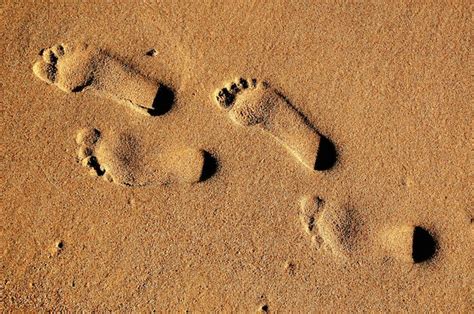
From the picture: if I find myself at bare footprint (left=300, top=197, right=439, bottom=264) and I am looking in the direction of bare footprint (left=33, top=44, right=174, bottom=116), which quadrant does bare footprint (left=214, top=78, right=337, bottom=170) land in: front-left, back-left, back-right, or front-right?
front-right

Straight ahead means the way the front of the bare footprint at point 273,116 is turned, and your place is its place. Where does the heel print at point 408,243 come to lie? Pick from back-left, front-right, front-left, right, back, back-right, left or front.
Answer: back-right

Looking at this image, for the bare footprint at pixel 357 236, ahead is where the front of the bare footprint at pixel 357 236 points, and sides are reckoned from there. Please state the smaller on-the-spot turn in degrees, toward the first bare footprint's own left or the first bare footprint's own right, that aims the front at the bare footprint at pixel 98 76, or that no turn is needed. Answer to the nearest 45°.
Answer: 0° — it already faces it

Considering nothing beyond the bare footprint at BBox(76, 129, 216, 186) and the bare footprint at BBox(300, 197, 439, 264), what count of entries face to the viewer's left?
2

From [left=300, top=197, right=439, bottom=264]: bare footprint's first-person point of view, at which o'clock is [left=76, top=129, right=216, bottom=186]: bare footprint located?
[left=76, top=129, right=216, bottom=186]: bare footprint is roughly at 1 o'clock from [left=300, top=197, right=439, bottom=264]: bare footprint.

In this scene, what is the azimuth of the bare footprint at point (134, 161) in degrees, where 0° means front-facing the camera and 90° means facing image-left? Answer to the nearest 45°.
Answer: approximately 90°

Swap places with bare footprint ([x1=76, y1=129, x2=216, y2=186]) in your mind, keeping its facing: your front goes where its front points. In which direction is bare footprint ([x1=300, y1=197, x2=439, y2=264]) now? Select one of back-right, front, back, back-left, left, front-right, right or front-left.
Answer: back

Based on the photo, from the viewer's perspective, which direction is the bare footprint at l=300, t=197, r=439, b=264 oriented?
to the viewer's left

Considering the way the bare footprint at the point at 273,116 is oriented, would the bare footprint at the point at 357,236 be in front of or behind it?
behind

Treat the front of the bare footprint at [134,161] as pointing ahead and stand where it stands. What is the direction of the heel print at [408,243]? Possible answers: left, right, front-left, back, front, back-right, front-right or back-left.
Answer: back

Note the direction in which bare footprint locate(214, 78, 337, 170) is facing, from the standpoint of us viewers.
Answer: facing away from the viewer and to the left of the viewer
